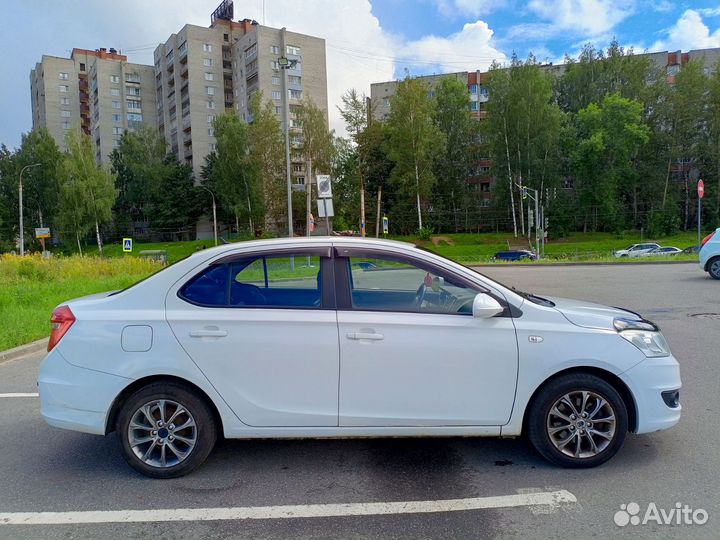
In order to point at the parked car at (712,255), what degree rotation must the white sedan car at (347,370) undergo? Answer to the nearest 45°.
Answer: approximately 45° to its left

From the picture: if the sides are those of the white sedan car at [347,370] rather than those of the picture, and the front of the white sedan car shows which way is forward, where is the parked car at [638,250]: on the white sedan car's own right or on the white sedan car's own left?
on the white sedan car's own left

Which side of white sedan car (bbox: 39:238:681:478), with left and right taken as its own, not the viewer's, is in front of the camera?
right
